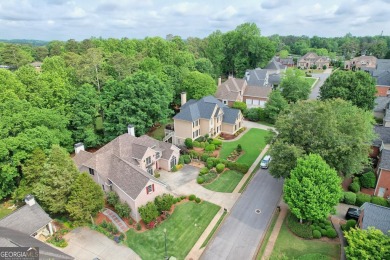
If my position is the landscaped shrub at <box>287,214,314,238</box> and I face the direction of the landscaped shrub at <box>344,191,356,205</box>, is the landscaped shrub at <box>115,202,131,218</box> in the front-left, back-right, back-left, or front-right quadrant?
back-left

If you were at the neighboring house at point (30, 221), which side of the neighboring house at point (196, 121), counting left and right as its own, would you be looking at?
right

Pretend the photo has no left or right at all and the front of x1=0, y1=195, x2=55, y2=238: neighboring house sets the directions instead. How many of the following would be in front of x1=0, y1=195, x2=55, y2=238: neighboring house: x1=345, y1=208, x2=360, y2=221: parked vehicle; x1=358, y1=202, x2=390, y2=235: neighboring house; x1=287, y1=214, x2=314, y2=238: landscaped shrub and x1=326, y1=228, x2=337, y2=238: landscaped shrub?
4

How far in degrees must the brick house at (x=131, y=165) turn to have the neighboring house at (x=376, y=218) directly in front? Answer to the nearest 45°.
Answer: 0° — it already faces it

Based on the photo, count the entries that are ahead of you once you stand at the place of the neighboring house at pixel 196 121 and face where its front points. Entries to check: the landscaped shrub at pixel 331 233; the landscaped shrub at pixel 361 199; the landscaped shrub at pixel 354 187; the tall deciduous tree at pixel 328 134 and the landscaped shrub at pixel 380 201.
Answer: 5

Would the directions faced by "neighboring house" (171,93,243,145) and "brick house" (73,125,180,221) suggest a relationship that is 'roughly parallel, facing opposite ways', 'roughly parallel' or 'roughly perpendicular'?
roughly parallel

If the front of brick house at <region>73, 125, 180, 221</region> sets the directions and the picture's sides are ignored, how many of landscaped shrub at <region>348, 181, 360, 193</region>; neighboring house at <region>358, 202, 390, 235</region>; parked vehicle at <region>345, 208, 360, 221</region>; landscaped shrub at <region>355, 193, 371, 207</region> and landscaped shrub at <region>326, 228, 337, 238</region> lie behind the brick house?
0

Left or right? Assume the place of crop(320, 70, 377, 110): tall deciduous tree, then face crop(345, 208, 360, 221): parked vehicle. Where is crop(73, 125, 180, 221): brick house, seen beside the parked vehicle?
right

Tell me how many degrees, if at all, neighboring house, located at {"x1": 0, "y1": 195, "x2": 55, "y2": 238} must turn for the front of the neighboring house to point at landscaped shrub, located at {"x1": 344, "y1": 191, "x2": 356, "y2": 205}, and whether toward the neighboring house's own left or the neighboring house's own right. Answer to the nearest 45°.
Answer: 0° — it already faces it

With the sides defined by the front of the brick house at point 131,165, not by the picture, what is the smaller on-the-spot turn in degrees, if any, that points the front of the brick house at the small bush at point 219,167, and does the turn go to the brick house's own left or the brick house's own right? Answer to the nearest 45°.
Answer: approximately 45° to the brick house's own left

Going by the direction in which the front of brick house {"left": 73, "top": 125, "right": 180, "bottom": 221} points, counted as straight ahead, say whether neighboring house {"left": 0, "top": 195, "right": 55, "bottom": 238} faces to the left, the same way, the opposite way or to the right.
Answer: the same way

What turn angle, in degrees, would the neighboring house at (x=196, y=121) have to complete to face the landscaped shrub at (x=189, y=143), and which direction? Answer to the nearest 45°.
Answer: approximately 45° to its right

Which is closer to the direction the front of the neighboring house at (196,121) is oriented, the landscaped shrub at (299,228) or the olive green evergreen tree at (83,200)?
the landscaped shrub

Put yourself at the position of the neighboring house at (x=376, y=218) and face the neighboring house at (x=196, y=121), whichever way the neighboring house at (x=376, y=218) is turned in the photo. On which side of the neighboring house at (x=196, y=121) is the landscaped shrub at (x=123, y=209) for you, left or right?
left

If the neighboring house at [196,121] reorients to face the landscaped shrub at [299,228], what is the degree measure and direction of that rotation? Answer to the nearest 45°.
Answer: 0° — it already faces it

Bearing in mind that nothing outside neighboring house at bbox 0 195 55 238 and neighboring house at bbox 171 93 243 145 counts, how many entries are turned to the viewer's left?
0

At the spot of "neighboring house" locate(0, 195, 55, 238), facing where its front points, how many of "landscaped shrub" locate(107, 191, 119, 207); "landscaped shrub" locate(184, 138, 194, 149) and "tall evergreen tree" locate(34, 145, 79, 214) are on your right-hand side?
0

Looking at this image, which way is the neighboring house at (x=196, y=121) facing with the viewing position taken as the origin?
facing the viewer and to the right of the viewer

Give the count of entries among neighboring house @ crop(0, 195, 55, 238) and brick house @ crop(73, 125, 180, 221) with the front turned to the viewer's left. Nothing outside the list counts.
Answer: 0

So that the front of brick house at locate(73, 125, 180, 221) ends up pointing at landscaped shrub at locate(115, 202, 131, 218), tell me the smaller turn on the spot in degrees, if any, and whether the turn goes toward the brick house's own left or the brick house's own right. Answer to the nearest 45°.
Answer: approximately 45° to the brick house's own right
